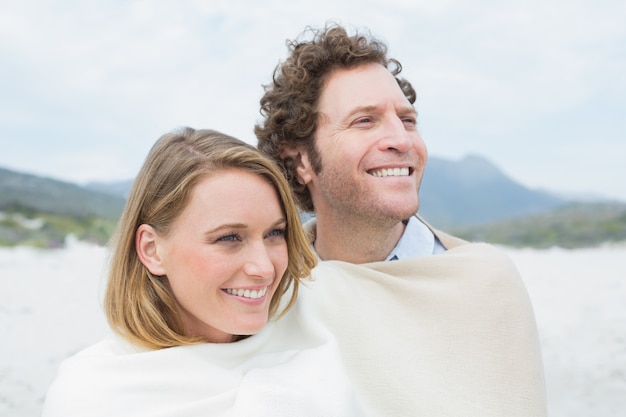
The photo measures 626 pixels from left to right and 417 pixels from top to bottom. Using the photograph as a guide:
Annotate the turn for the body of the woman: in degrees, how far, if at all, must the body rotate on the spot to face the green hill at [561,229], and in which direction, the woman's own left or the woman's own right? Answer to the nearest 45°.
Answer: approximately 90° to the woman's own left

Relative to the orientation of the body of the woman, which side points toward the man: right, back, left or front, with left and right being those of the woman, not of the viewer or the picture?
left

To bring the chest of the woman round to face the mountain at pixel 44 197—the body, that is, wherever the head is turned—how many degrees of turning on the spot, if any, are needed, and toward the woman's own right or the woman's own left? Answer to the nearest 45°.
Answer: approximately 135° to the woman's own left

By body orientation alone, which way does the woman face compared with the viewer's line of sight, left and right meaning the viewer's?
facing the viewer and to the right of the viewer

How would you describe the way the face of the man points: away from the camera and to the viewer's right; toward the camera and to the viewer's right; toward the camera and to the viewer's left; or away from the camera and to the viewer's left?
toward the camera and to the viewer's right
